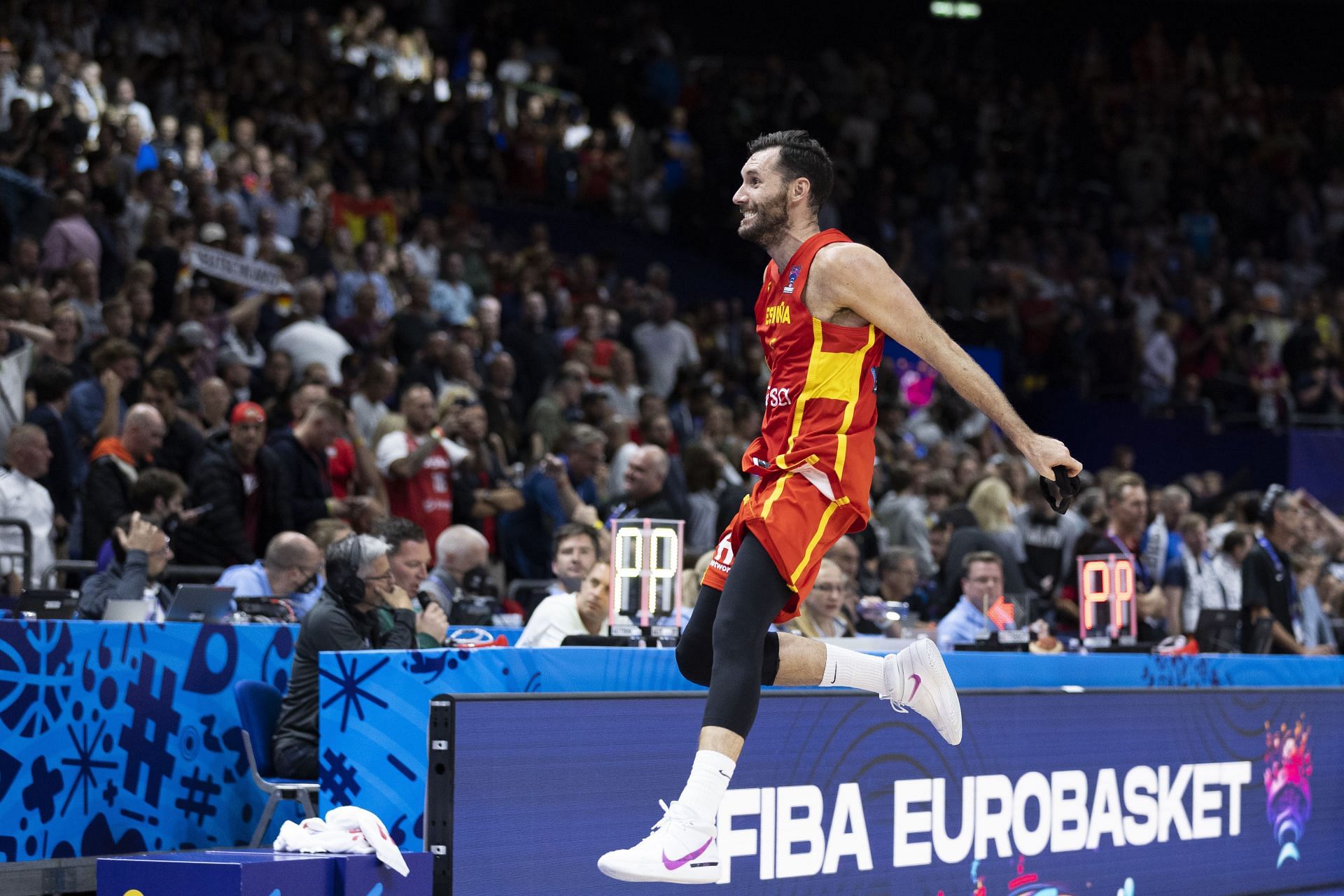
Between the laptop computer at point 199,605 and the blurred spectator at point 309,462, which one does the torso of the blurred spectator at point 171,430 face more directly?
the laptop computer

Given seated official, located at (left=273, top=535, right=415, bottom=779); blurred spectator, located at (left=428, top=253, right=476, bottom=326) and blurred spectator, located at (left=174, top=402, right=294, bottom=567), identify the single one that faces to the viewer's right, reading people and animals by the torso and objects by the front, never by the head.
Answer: the seated official

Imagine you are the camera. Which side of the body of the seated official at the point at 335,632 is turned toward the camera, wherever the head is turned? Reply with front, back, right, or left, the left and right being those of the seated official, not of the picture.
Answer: right

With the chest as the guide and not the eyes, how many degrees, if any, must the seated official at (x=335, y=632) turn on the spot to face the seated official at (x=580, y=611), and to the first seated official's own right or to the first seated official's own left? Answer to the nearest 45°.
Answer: approximately 45° to the first seated official's own left

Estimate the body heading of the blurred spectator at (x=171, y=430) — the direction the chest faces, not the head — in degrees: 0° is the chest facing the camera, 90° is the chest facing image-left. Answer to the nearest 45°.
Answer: approximately 45°

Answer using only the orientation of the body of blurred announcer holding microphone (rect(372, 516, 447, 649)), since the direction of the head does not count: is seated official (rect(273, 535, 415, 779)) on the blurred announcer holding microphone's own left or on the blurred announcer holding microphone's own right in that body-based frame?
on the blurred announcer holding microphone's own right

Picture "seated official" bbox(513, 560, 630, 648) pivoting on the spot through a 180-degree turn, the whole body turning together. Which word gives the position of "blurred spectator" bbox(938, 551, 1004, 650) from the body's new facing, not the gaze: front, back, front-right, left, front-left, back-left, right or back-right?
right

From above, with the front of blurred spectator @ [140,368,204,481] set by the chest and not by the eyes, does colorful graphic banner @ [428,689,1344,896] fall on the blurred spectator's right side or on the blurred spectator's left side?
on the blurred spectator's left side

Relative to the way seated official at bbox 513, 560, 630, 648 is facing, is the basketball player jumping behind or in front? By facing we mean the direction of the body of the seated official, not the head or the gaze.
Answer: in front

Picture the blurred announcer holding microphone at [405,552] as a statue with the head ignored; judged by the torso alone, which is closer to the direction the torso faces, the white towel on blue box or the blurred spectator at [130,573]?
the white towel on blue box

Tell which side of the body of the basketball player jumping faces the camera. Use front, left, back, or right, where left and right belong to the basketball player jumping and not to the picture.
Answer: left
